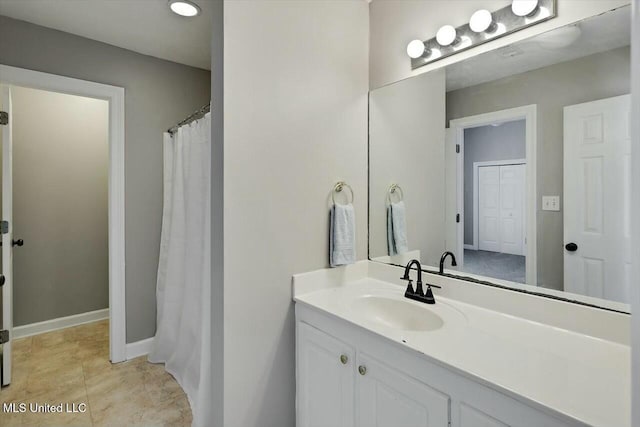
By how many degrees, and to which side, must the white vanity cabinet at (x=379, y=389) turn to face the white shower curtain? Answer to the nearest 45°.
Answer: approximately 90° to its right

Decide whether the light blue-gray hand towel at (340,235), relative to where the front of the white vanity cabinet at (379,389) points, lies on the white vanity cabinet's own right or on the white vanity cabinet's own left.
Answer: on the white vanity cabinet's own right

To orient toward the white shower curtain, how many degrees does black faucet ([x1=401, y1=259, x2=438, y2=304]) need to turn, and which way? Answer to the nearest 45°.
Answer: approximately 45° to its right

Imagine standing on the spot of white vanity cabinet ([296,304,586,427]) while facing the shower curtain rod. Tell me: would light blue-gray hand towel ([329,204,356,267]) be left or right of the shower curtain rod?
right

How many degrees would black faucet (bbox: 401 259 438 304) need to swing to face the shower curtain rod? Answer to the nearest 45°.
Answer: approximately 45° to its right
